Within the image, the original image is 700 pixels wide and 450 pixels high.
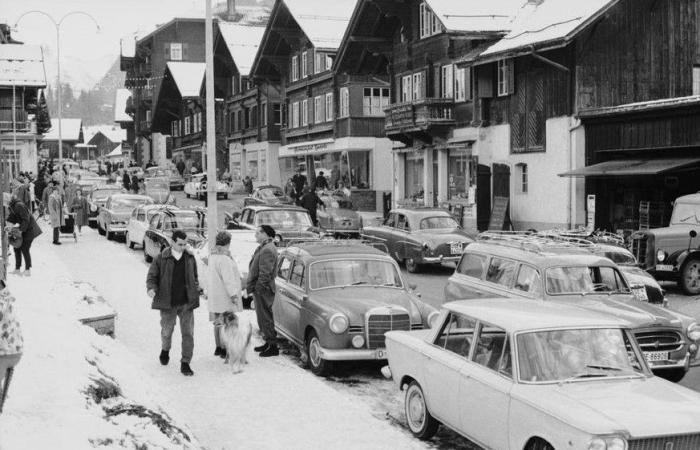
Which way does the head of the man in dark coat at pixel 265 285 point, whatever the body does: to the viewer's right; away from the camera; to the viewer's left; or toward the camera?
to the viewer's left

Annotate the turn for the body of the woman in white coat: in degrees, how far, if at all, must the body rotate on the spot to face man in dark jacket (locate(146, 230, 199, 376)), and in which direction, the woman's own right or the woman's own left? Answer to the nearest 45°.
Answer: approximately 135° to the woman's own right

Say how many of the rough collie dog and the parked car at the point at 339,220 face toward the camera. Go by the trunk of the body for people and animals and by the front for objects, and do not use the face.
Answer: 1

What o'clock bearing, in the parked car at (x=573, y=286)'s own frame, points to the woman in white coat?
The woman in white coat is roughly at 4 o'clock from the parked car.

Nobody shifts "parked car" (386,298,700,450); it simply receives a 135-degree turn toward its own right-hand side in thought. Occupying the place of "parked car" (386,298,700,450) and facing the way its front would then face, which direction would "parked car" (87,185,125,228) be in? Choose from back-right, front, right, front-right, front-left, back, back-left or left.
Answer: front-right

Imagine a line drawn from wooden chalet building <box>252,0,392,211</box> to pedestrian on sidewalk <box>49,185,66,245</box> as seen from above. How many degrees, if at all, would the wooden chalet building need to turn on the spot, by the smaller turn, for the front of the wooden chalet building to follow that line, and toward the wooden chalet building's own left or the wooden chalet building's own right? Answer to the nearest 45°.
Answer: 0° — it already faces them

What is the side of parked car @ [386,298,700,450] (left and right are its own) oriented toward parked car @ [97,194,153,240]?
back

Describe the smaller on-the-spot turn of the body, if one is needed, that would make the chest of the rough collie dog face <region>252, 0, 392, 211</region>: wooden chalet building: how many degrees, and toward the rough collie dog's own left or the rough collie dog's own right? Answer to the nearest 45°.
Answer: approximately 180°
